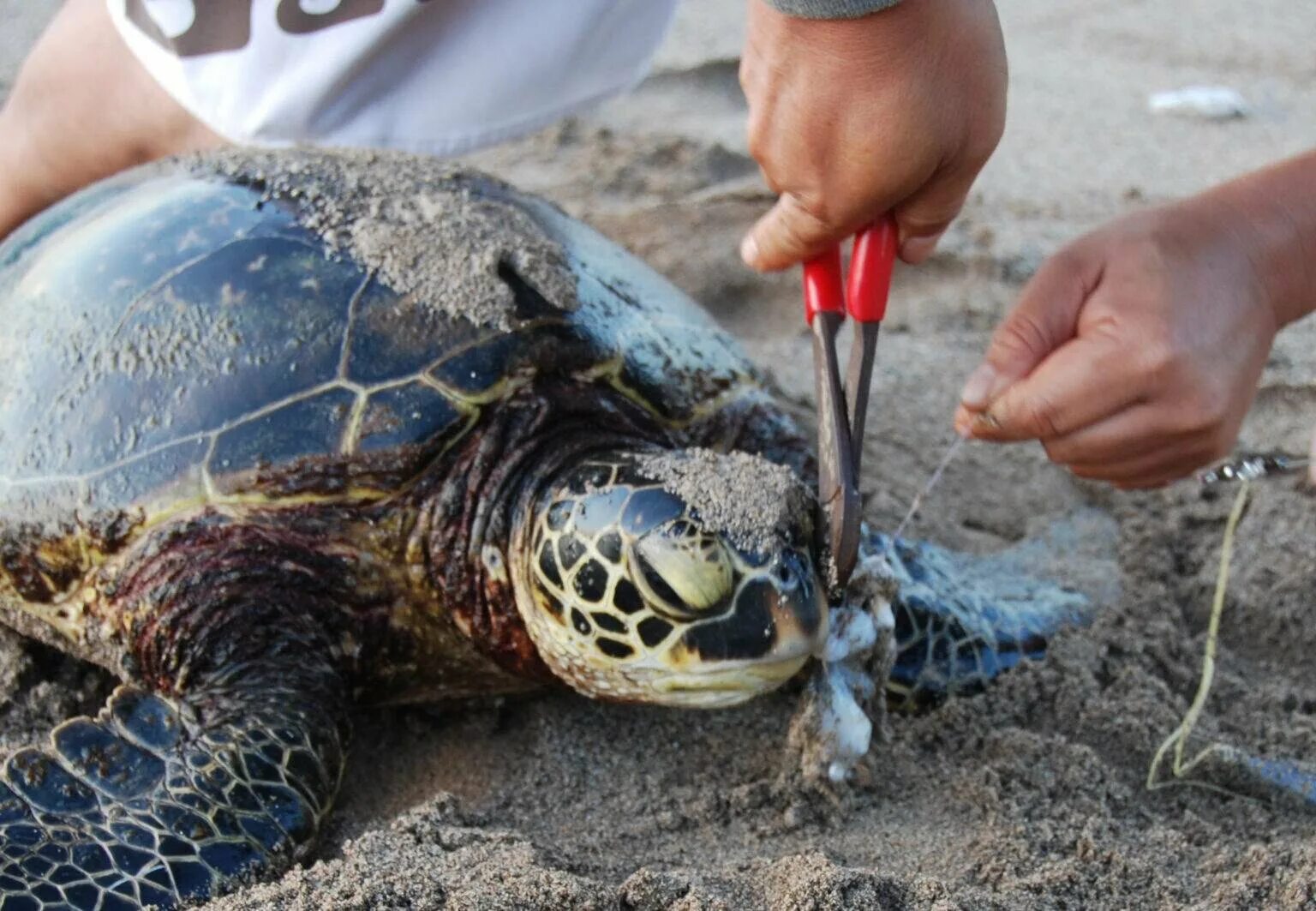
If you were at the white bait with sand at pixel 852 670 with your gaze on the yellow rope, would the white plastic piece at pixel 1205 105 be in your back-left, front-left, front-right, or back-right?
front-left

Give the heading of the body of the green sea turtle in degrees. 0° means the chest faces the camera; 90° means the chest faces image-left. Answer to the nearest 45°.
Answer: approximately 315°

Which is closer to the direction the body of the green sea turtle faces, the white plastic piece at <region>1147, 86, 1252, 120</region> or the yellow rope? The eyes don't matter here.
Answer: the yellow rope

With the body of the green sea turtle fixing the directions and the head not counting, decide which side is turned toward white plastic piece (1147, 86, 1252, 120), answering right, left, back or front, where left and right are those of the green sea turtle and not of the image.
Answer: left

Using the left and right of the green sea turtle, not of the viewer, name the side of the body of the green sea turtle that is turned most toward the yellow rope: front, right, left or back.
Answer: front
